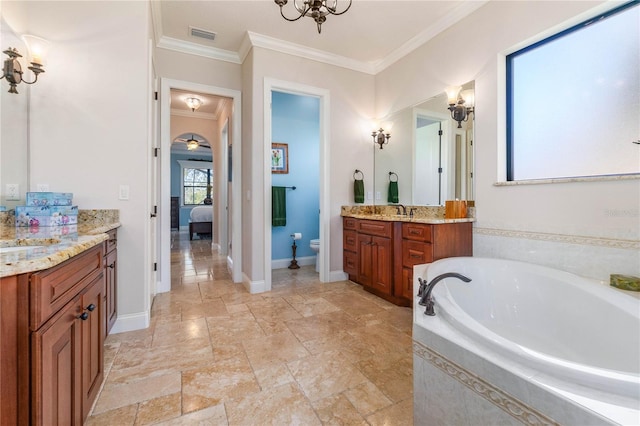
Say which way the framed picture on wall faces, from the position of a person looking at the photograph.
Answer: facing the viewer

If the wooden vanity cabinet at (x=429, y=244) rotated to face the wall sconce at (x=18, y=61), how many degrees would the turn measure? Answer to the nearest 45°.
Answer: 0° — it already faces it

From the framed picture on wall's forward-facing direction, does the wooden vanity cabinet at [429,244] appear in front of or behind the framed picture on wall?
in front

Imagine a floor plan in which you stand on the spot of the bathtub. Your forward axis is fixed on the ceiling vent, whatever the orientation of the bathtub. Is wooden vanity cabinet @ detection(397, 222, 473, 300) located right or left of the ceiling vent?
right

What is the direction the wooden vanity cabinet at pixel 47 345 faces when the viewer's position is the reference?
facing the viewer and to the right of the viewer

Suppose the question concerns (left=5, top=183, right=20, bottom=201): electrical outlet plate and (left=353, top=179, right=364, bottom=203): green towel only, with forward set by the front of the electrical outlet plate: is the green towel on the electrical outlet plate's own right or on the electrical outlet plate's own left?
on the electrical outlet plate's own left

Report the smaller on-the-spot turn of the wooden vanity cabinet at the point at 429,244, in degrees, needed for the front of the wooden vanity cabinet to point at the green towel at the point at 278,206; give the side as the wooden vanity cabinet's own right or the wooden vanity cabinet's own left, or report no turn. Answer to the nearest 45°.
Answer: approximately 90° to the wooden vanity cabinet's own right

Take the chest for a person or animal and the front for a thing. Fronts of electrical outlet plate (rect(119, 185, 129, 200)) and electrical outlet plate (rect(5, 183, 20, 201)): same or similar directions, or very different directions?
same or similar directions

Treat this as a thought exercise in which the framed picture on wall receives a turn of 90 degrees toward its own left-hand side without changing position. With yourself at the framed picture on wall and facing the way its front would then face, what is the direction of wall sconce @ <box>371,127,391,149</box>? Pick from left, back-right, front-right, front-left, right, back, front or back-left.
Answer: front-right

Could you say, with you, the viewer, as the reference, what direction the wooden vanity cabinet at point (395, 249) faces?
facing the viewer and to the left of the viewer

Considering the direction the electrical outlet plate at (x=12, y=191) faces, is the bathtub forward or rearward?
forward

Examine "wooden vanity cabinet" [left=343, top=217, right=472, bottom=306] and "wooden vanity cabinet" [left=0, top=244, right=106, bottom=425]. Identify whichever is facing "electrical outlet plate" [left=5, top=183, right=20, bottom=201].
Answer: "wooden vanity cabinet" [left=343, top=217, right=472, bottom=306]

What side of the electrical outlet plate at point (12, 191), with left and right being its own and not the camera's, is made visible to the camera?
front
